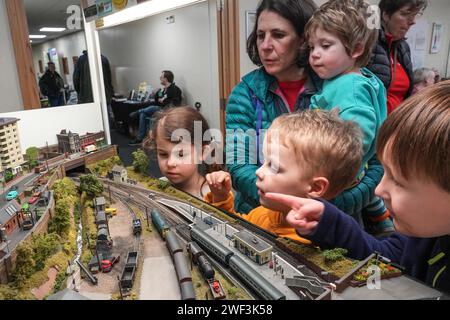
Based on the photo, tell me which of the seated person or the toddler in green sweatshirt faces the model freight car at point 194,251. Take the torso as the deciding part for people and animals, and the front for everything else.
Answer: the toddler in green sweatshirt

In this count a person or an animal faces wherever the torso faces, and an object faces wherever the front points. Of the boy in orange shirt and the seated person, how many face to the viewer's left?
2

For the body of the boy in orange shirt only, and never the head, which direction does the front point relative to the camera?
to the viewer's left

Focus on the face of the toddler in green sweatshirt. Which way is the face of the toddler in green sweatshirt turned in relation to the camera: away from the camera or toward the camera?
toward the camera

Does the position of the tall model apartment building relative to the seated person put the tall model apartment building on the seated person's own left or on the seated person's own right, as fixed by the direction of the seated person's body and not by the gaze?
on the seated person's own left

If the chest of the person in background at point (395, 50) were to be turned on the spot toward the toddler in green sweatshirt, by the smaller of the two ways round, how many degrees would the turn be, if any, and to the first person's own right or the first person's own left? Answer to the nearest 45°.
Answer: approximately 45° to the first person's own right

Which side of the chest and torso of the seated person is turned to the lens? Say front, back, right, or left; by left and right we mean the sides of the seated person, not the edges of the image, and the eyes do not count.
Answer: left

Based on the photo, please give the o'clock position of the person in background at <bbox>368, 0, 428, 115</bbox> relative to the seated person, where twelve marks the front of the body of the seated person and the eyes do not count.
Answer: The person in background is roughly at 8 o'clock from the seated person.

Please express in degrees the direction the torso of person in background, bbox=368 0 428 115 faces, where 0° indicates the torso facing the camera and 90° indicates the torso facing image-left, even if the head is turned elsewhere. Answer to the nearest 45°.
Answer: approximately 315°

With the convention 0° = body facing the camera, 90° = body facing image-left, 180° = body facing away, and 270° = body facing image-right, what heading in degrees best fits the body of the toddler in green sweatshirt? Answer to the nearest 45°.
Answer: approximately 45°

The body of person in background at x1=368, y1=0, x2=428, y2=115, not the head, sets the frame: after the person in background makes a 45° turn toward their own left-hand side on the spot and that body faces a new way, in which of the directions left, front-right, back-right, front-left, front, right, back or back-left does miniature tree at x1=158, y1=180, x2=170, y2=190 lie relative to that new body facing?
back-right

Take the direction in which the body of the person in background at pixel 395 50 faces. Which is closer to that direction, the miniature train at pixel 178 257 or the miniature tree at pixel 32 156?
the miniature train

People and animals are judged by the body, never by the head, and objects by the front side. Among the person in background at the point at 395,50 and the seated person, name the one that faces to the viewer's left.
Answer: the seated person

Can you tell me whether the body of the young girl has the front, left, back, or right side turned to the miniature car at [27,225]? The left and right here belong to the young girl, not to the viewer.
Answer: front
